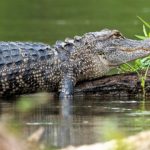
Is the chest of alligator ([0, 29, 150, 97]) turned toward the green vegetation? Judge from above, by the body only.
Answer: yes

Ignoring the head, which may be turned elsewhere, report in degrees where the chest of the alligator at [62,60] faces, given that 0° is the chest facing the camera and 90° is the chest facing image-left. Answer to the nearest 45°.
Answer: approximately 270°
